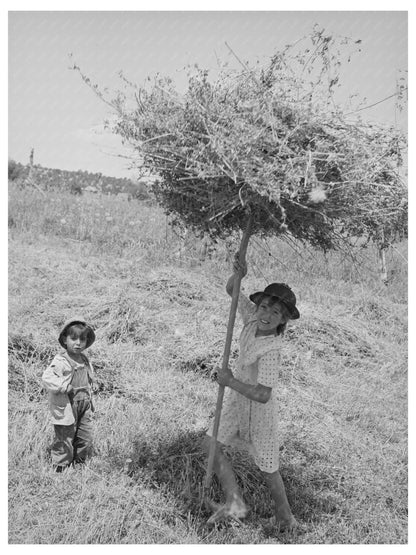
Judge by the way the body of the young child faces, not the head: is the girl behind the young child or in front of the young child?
in front

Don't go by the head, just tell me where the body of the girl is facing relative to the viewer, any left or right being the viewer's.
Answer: facing the viewer and to the left of the viewer

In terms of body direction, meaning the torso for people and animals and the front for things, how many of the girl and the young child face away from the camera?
0
